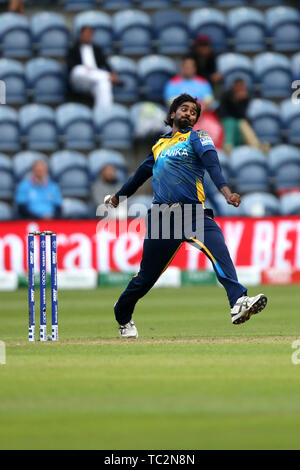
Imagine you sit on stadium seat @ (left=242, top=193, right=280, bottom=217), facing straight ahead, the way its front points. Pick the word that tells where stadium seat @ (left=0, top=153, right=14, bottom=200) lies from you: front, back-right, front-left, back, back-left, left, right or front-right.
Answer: right

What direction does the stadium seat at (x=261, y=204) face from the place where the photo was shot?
facing the viewer

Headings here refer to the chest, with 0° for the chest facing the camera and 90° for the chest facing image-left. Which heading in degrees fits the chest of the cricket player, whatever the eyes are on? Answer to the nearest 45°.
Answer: approximately 0°

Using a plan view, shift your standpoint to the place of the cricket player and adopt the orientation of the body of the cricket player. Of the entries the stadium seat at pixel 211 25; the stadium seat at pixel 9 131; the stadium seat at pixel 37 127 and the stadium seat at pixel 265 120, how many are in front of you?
0

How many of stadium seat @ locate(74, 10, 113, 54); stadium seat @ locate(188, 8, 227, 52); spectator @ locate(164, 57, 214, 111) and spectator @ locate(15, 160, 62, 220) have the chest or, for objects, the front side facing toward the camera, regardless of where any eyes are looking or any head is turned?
4

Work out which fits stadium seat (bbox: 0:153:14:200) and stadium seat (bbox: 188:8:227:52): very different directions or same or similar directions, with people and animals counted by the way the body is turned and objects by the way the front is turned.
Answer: same or similar directions

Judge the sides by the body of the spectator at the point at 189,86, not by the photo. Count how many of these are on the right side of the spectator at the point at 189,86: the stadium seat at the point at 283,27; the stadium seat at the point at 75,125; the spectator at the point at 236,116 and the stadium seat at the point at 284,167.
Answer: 1

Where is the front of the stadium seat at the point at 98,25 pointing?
toward the camera

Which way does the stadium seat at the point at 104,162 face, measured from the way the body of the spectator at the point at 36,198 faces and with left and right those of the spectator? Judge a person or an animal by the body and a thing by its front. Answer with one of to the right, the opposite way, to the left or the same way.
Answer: the same way

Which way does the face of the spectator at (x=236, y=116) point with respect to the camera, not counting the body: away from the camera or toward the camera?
toward the camera

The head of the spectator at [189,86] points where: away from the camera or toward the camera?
toward the camera
